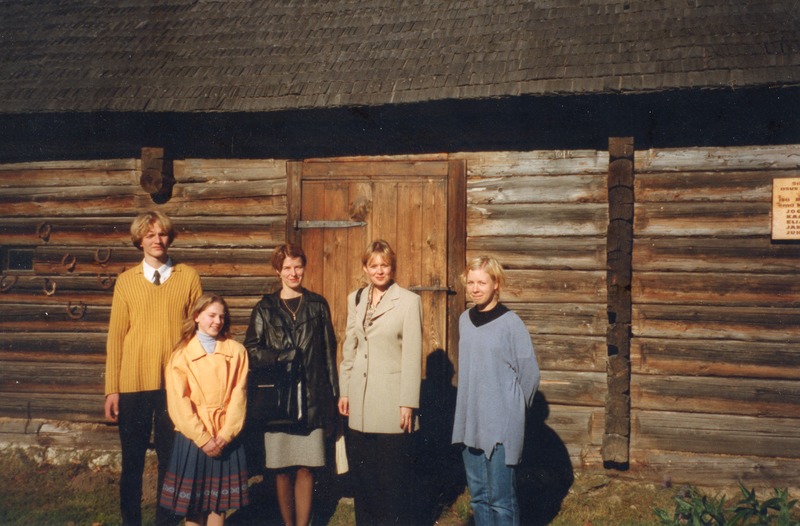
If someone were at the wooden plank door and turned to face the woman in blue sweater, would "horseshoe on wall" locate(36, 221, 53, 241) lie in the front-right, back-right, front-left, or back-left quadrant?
back-right

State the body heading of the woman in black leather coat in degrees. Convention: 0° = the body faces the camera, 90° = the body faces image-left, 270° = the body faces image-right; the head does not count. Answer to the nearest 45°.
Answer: approximately 0°

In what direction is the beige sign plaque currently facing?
toward the camera

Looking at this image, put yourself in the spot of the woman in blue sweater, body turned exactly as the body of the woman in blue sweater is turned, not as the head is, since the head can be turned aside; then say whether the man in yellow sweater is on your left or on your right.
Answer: on your right

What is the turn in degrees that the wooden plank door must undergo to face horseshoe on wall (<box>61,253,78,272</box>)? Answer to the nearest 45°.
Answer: approximately 90° to its right

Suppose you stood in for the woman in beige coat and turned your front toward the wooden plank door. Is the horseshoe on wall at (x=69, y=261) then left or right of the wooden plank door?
left

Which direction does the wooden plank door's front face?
toward the camera

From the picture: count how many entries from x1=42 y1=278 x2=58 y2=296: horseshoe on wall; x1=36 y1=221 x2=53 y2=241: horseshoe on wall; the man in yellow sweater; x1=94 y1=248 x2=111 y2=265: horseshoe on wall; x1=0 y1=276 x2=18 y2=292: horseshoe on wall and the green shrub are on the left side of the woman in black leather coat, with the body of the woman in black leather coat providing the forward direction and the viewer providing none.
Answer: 1

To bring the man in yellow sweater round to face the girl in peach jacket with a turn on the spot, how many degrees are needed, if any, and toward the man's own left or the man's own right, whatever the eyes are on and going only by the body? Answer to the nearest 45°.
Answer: approximately 45° to the man's own left

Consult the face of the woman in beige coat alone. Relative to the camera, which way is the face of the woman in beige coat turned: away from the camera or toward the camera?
toward the camera

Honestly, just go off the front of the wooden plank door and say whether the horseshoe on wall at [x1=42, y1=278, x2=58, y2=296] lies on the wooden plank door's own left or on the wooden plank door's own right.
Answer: on the wooden plank door's own right

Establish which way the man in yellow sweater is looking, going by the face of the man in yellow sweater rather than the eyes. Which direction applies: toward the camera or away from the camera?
toward the camera

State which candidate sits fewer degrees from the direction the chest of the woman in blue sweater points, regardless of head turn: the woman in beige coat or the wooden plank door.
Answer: the woman in beige coat

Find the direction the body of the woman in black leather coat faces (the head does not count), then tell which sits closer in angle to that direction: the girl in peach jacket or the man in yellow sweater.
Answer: the girl in peach jacket

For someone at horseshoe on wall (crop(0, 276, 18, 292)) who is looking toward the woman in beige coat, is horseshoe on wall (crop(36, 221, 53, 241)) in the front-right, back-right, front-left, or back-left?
front-left

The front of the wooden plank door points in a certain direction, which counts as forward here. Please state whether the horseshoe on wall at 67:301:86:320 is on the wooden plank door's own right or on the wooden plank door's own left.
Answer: on the wooden plank door's own right

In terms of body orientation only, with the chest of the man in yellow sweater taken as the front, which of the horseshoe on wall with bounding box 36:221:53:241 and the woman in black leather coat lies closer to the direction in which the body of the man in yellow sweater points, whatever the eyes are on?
the woman in black leather coat
